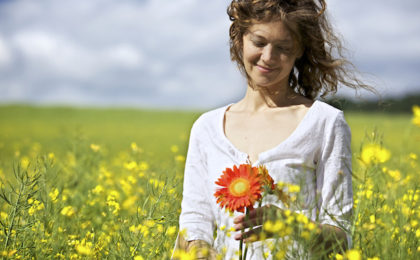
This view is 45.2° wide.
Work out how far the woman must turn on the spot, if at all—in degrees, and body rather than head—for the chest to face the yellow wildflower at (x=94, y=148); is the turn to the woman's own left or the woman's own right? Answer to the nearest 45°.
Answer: approximately 135° to the woman's own right

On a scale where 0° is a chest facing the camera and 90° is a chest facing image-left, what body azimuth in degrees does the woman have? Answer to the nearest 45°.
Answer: approximately 0°
